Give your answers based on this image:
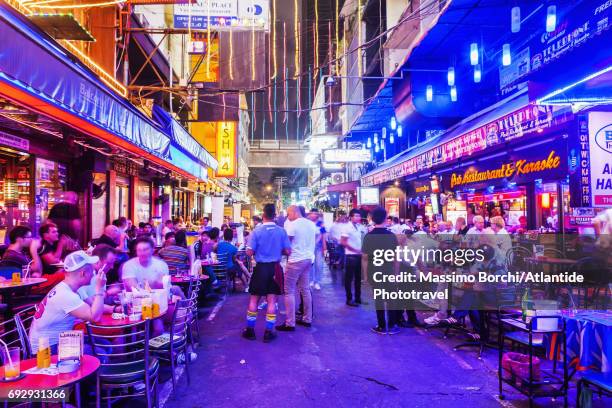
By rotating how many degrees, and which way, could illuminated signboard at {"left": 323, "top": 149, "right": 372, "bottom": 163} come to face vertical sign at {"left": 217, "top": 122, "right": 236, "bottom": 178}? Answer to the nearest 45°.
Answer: approximately 45° to its right

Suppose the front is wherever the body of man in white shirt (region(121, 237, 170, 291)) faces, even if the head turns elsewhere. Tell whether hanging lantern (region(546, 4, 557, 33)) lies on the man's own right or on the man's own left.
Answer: on the man's own left

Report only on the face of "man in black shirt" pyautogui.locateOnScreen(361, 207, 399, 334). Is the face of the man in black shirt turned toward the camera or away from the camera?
away from the camera

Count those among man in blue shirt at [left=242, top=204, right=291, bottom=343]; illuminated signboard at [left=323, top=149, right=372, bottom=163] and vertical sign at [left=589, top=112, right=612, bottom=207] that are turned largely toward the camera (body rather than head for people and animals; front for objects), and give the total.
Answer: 2

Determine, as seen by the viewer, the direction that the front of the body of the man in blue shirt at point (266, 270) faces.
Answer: away from the camera

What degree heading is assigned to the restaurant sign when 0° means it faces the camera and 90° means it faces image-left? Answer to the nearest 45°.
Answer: approximately 45°

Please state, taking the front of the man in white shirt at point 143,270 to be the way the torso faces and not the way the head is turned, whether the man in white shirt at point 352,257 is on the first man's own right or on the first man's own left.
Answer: on the first man's own left

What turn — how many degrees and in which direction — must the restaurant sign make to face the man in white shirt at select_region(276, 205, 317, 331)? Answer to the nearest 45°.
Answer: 0° — it already faces them

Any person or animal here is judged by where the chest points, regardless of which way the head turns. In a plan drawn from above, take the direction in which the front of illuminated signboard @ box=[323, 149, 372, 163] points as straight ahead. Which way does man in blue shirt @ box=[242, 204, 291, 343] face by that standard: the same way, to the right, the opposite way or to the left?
the opposite way

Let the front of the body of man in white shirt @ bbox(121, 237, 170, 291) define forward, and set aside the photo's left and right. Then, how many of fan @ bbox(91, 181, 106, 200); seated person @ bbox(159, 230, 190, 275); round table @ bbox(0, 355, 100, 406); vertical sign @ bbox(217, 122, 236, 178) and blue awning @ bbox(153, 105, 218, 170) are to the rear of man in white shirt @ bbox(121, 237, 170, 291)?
4

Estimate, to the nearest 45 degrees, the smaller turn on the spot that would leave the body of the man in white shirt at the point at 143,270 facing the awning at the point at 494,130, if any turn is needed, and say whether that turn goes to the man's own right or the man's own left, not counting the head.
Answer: approximately 90° to the man's own left

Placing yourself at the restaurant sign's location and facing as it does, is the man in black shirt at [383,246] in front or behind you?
in front

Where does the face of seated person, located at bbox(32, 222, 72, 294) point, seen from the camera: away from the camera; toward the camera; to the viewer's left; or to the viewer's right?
to the viewer's right

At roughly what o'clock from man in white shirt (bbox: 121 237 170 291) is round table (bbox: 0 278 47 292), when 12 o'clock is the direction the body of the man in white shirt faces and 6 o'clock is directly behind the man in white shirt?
The round table is roughly at 4 o'clock from the man in white shirt.
